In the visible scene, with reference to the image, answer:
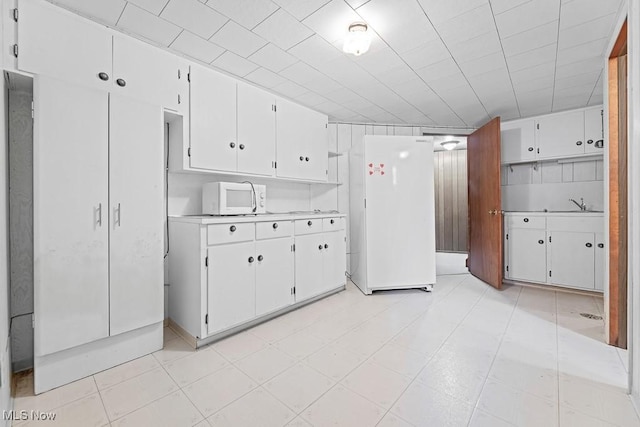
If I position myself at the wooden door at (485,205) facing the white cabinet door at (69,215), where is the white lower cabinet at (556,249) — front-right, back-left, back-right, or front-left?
back-left

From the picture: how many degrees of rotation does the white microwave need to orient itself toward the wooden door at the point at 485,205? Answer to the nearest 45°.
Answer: approximately 45° to its left

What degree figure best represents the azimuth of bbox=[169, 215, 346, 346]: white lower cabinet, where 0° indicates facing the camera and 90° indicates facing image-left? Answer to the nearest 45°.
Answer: approximately 315°

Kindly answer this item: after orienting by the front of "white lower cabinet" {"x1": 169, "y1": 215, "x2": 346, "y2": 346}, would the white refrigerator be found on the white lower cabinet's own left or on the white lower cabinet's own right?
on the white lower cabinet's own left

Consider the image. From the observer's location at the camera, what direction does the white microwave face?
facing the viewer and to the right of the viewer
